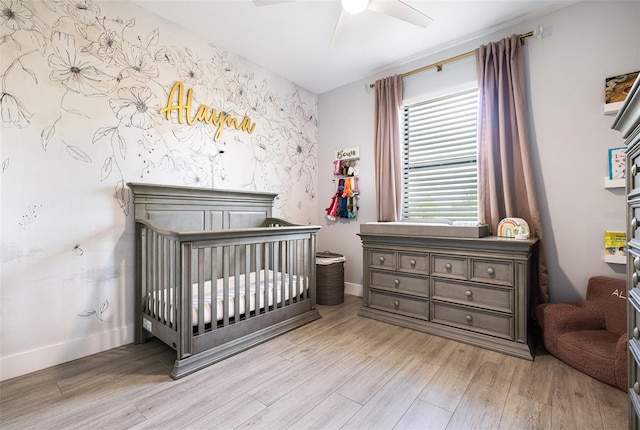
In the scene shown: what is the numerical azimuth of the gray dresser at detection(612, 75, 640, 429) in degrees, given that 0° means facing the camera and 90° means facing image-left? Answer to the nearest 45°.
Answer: approximately 90°

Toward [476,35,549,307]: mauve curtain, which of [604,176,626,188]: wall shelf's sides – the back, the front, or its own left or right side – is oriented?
right

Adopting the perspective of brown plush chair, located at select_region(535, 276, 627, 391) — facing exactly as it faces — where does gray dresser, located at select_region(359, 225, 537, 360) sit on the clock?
The gray dresser is roughly at 1 o'clock from the brown plush chair.

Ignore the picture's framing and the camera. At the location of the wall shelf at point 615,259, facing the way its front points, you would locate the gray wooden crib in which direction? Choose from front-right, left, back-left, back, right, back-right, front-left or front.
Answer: front-right

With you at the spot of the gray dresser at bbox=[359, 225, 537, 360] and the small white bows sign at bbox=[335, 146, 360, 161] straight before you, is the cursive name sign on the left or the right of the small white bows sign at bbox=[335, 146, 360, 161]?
left

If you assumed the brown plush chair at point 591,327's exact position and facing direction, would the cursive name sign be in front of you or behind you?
in front

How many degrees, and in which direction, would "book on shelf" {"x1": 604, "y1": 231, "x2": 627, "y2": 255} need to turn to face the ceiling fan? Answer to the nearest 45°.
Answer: approximately 45° to its right

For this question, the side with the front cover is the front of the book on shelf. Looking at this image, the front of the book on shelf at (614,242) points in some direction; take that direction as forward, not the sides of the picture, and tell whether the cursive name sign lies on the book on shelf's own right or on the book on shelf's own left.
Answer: on the book on shelf's own right

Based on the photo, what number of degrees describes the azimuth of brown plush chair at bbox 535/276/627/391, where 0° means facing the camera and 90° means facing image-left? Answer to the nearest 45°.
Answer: approximately 45°
